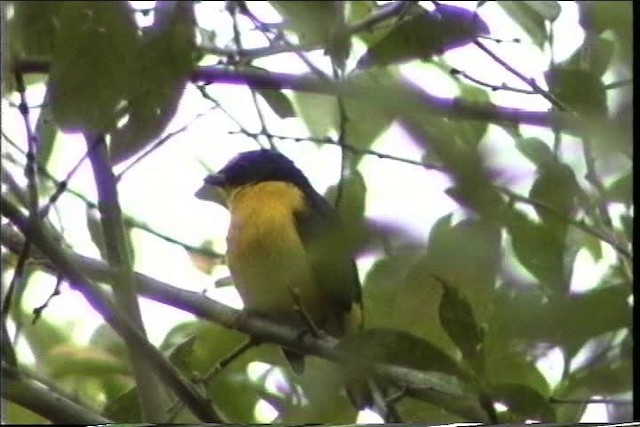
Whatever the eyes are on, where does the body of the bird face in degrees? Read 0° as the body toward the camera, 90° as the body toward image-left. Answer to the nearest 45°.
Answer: approximately 45°
